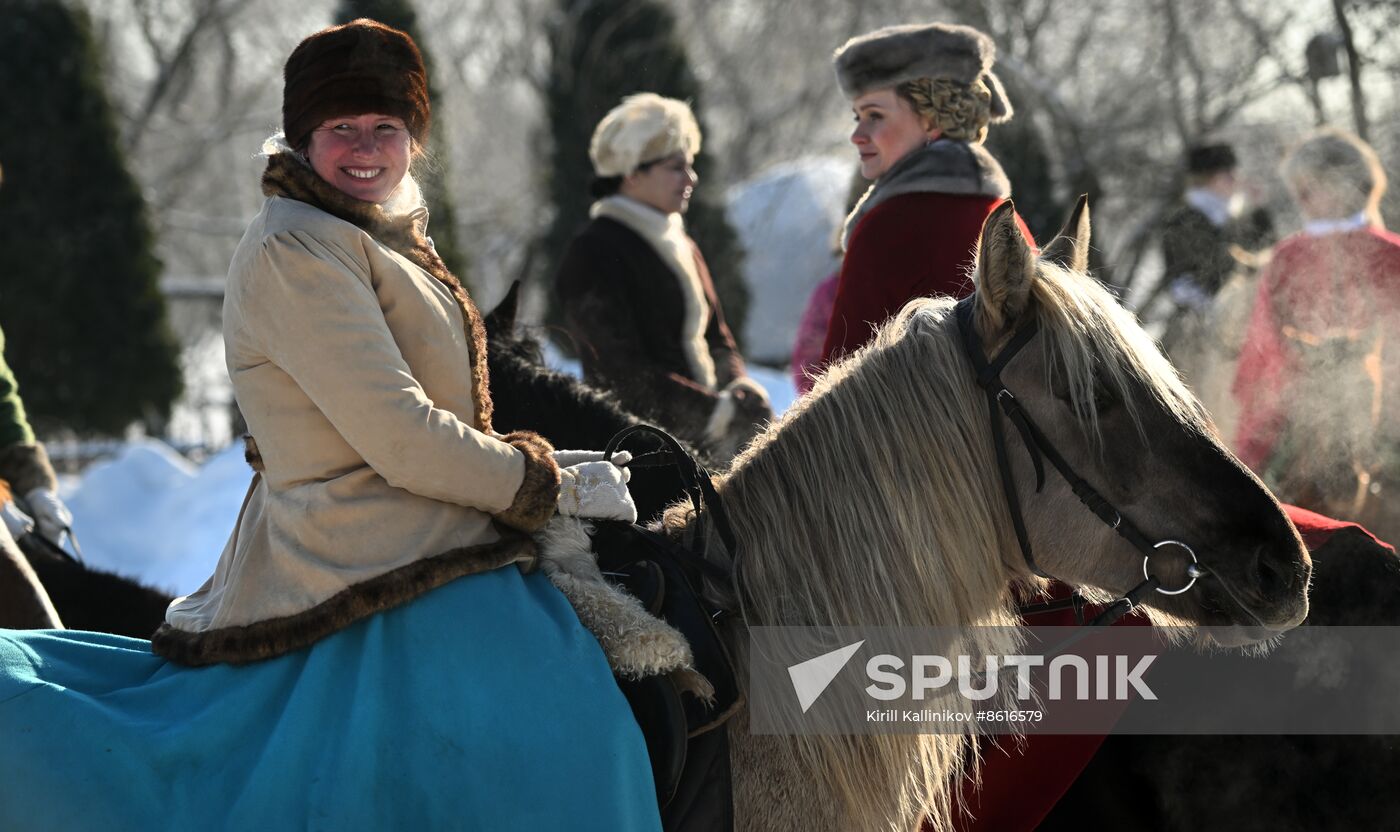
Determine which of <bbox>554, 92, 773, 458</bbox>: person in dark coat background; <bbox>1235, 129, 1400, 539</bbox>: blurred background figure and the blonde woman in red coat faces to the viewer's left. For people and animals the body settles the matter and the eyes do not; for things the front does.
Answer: the blonde woman in red coat

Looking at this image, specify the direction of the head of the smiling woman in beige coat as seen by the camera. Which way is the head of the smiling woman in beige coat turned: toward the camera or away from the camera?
toward the camera

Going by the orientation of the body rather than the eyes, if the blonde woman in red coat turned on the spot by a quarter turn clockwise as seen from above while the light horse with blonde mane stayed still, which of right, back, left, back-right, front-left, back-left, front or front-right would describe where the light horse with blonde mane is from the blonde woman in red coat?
back

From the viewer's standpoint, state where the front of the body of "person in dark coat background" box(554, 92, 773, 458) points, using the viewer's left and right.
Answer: facing the viewer and to the right of the viewer

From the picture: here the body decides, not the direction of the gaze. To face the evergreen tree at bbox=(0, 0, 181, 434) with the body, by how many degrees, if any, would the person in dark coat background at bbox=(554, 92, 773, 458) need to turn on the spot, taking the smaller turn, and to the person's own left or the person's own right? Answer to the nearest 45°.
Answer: approximately 180°

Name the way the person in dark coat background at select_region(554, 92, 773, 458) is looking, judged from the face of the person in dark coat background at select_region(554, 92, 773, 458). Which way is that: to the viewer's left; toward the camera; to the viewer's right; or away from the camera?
to the viewer's right

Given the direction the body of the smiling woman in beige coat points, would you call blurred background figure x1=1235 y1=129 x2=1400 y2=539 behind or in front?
in front

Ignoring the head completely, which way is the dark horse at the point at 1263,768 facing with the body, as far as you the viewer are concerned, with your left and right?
facing to the left of the viewer

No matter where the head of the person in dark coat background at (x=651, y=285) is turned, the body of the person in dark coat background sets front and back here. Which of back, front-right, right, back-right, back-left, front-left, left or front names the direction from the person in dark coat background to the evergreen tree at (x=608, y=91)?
back-left
